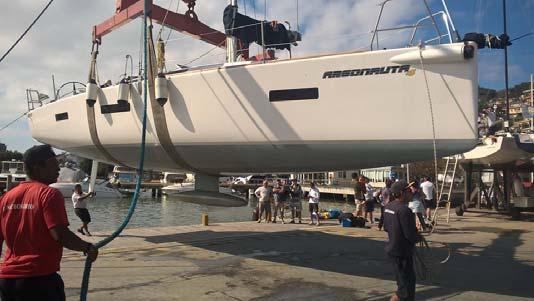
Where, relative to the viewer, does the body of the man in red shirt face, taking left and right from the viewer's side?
facing away from the viewer and to the right of the viewer

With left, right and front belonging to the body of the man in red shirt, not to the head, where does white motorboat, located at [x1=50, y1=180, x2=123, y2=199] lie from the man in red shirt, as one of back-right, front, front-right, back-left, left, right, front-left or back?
front-left

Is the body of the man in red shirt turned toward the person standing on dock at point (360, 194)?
yes

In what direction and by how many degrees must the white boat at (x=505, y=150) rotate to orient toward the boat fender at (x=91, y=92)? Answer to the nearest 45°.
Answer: approximately 45° to its left

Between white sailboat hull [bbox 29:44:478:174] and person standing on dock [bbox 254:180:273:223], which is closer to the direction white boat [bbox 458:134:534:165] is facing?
the person standing on dock

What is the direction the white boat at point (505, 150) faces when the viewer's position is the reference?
facing to the left of the viewer

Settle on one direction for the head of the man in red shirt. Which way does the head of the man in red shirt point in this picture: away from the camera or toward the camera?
away from the camera

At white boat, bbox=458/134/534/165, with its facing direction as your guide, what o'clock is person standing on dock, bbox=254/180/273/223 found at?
The person standing on dock is roughly at 11 o'clock from the white boat.
